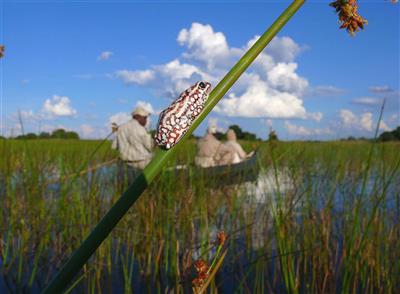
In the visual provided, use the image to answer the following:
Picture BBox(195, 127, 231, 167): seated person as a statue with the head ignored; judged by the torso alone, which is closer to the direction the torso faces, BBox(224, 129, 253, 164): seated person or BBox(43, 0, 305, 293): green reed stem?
the seated person

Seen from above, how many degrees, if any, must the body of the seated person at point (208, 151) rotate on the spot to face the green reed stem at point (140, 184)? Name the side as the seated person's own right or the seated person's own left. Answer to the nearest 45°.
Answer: approximately 135° to the seated person's own right

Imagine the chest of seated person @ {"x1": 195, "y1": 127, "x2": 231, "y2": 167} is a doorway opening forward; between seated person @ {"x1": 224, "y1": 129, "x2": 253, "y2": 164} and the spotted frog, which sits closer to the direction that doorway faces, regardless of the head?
the seated person

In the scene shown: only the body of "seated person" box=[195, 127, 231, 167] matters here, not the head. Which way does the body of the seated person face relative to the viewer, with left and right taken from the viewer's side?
facing away from the viewer and to the right of the viewer

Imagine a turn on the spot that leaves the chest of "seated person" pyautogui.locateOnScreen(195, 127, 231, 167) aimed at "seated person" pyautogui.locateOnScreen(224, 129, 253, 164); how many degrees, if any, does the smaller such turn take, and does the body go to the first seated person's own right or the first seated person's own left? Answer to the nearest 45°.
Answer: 0° — they already face them

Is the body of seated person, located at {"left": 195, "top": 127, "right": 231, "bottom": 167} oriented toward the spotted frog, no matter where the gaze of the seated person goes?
no
